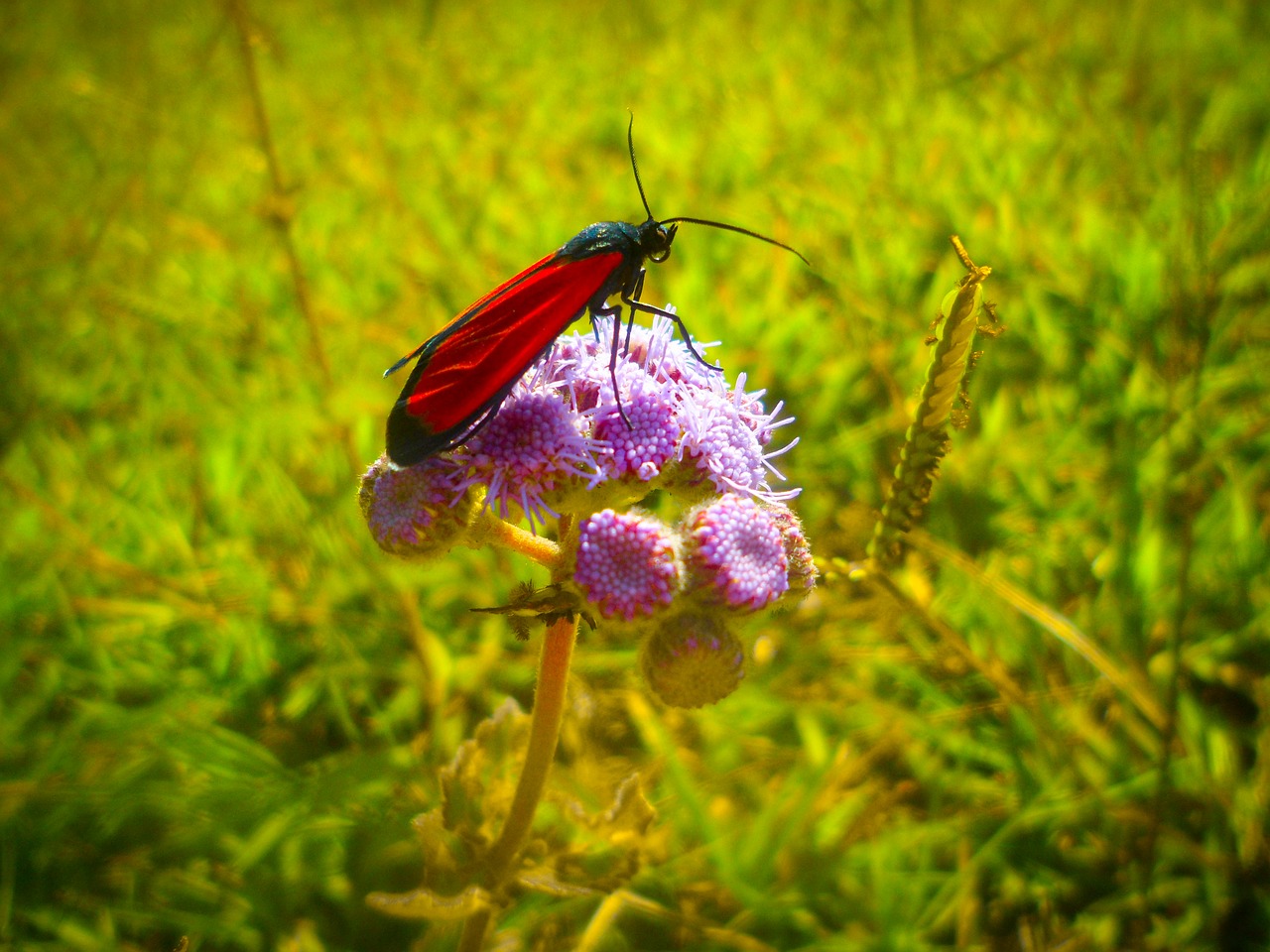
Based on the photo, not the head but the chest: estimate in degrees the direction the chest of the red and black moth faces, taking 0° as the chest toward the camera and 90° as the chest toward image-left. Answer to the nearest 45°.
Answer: approximately 270°
